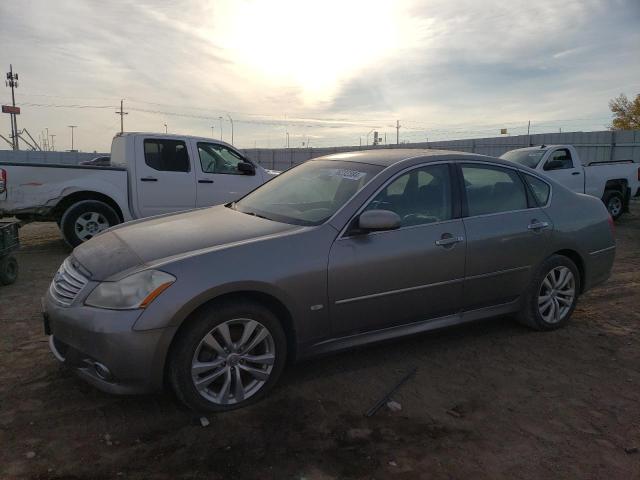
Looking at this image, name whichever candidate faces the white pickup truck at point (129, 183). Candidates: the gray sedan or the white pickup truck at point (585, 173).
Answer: the white pickup truck at point (585, 173)

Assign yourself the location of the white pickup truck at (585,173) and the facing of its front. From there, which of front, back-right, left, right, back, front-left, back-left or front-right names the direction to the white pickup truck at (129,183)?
front

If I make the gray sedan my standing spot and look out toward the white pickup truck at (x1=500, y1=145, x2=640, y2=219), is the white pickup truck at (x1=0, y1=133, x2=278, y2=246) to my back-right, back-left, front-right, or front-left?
front-left

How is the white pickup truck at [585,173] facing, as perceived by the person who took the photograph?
facing the viewer and to the left of the viewer

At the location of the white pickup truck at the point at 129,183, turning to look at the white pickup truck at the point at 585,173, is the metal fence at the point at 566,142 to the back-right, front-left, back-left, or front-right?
front-left

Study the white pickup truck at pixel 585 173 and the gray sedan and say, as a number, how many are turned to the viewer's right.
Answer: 0

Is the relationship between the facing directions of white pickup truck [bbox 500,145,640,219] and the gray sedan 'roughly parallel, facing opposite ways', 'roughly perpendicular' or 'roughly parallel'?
roughly parallel

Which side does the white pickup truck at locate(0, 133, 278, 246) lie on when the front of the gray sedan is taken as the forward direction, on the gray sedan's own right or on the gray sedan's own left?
on the gray sedan's own right

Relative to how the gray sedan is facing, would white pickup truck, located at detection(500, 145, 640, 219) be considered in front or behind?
behind

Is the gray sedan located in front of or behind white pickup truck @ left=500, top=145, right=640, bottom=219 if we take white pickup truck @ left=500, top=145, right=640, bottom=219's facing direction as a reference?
in front
